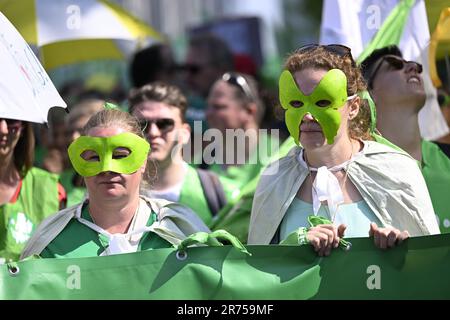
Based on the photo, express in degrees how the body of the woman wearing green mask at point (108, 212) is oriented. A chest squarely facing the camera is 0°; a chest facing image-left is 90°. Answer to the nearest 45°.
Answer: approximately 0°

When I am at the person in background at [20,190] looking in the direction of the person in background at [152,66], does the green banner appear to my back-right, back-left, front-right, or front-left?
back-right

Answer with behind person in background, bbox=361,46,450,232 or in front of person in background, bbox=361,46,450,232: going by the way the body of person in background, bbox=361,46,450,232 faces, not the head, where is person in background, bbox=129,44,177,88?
behind

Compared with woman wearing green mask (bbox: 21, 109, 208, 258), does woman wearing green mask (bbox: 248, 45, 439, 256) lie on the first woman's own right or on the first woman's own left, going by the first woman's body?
on the first woman's own left

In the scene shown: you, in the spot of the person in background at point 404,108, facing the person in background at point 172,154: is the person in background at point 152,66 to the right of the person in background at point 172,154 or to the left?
right

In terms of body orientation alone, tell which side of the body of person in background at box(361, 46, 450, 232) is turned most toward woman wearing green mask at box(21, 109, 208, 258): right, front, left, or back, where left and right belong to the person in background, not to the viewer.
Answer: right

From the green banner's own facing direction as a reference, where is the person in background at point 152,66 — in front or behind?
behind
